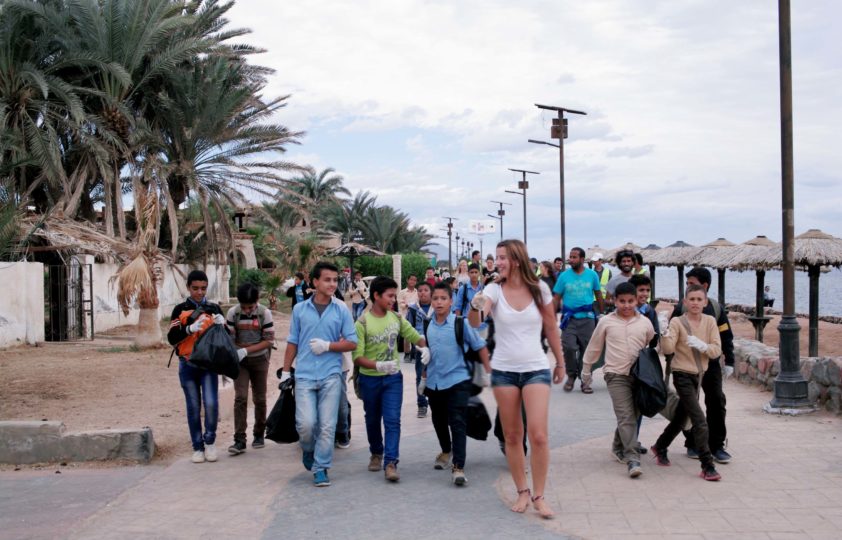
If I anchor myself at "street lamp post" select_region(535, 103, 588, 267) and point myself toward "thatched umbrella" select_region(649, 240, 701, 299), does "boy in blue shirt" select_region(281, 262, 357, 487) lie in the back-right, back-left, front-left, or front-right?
back-right

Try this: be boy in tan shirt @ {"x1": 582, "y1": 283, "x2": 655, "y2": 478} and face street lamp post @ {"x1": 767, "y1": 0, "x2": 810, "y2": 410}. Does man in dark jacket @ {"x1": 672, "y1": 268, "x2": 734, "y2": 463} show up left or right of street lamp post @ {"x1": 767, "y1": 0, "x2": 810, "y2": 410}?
right

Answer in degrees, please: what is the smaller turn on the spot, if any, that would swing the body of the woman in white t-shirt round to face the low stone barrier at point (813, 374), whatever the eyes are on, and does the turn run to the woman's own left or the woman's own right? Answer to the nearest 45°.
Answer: approximately 135° to the woman's own left

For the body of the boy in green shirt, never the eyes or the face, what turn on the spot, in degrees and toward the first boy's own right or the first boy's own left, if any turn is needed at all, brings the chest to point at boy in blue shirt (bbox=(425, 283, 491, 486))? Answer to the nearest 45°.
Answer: approximately 45° to the first boy's own left

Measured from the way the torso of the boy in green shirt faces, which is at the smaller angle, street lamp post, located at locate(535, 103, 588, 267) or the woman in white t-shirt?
the woman in white t-shirt

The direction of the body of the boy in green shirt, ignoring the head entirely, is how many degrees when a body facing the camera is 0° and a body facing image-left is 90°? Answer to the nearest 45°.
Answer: approximately 315°

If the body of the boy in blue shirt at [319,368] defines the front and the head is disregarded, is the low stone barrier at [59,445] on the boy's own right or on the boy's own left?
on the boy's own right

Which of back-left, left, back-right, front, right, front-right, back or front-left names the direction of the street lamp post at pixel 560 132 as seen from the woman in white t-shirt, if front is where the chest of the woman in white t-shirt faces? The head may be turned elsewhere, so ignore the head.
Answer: back

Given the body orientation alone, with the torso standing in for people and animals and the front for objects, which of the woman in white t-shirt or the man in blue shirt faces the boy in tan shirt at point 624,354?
the man in blue shirt

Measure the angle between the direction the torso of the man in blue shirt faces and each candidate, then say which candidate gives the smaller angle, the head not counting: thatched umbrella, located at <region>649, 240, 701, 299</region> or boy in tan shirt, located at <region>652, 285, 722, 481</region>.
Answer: the boy in tan shirt

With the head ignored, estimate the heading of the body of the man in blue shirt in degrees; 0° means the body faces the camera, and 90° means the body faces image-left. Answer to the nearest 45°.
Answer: approximately 0°

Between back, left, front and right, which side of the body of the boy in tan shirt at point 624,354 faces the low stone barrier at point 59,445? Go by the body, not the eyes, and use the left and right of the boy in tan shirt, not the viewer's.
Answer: right
